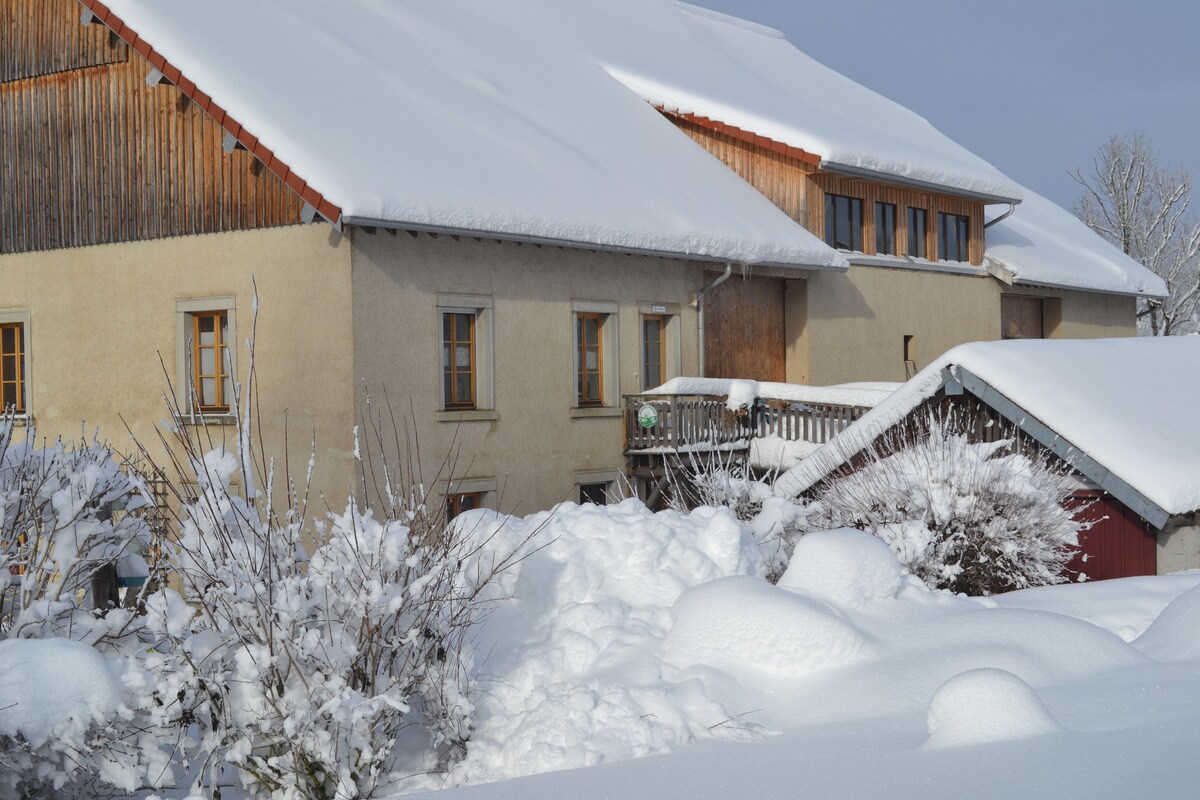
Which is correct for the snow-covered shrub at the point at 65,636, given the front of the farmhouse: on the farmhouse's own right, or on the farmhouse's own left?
on the farmhouse's own right

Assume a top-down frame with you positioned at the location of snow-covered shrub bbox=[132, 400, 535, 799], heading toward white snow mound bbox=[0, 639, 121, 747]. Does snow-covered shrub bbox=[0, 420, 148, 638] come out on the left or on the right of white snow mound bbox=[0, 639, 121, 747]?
right

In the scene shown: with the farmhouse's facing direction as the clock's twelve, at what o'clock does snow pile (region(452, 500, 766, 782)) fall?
The snow pile is roughly at 1 o'clock from the farmhouse.

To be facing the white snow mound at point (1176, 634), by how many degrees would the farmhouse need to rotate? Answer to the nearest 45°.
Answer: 0° — it already faces it

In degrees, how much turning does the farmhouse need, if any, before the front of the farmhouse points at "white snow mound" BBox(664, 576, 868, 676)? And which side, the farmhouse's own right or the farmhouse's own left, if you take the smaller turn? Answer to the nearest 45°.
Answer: approximately 45° to the farmhouse's own right

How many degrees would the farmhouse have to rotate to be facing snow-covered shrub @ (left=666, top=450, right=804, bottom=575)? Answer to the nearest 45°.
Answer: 0° — it already faces it

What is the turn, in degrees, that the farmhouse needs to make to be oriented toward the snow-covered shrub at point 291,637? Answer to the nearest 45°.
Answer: approximately 45° to its right

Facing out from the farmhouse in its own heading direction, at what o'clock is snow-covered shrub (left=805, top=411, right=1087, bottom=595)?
The snow-covered shrub is roughly at 12 o'clock from the farmhouse.

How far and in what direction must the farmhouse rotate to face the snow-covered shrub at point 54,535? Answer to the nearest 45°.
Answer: approximately 45° to its right

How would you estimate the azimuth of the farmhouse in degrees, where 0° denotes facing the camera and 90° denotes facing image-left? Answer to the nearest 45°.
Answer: approximately 315°

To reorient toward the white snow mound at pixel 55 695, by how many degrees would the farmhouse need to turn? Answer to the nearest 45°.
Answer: approximately 45° to its right
